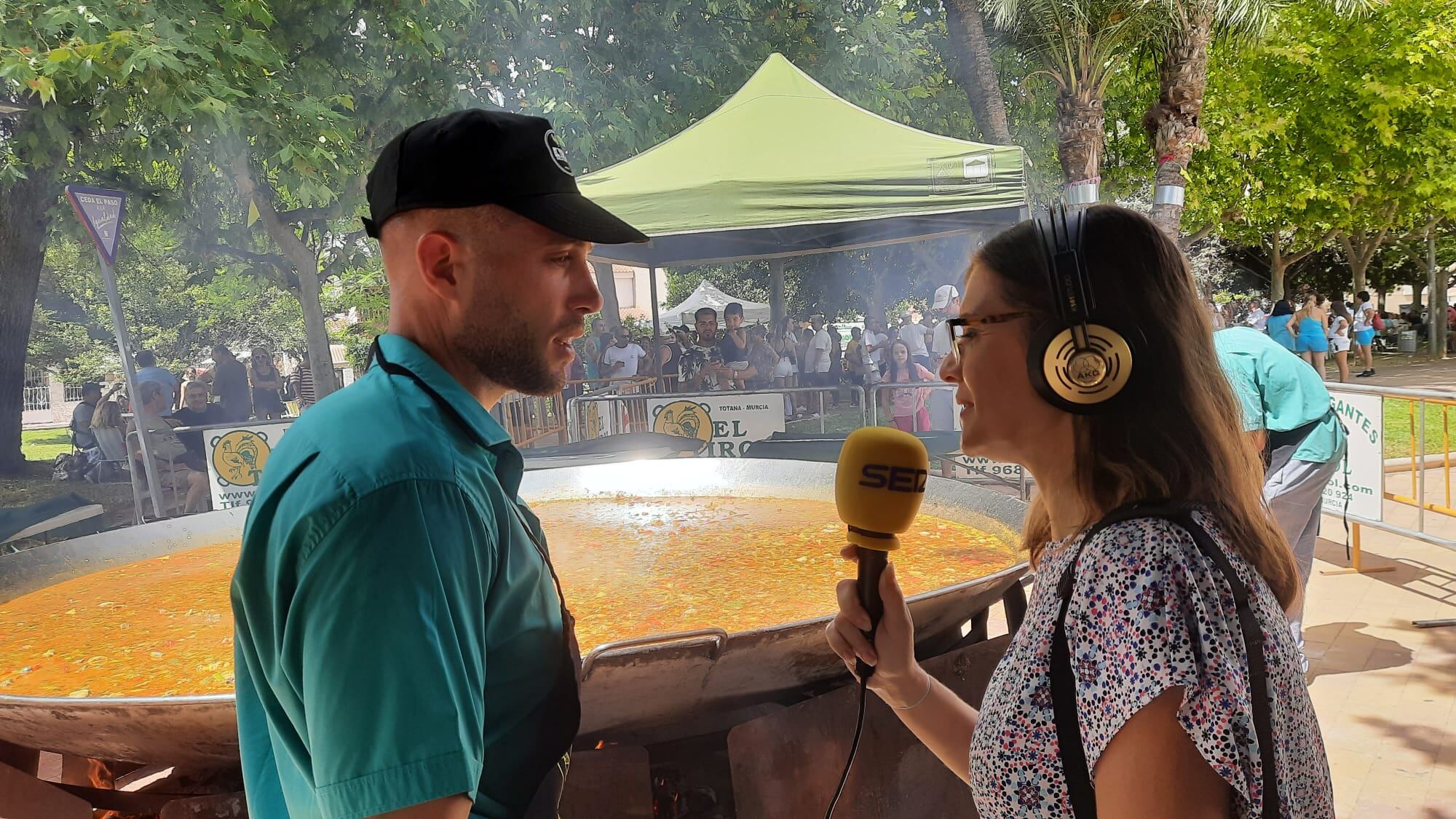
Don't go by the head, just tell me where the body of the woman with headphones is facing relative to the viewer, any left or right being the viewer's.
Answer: facing to the left of the viewer

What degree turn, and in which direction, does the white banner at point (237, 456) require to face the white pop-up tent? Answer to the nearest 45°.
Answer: approximately 135° to its left

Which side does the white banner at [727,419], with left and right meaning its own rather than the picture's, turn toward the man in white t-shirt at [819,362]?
back

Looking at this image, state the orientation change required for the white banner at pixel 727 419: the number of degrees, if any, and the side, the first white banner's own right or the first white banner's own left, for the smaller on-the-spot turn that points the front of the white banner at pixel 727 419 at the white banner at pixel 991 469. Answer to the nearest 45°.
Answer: approximately 90° to the first white banner's own left

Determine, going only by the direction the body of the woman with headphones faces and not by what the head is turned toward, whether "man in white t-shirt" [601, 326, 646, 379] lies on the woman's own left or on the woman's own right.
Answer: on the woman's own right

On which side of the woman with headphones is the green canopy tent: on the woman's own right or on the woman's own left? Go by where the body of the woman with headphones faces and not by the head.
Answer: on the woman's own right

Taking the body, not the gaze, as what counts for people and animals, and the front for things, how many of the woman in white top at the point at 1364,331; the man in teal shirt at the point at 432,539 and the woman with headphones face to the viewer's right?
1

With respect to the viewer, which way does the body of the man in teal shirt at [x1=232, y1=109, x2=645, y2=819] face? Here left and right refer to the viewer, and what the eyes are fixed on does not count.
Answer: facing to the right of the viewer

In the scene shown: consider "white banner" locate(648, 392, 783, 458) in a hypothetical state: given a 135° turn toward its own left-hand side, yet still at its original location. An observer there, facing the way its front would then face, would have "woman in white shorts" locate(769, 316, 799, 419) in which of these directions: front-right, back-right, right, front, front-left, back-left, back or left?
front-left

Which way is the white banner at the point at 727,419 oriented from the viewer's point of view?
toward the camera

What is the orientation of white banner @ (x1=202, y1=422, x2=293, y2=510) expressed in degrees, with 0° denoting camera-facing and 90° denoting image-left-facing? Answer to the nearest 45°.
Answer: approximately 0°

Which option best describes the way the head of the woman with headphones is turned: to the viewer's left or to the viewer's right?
to the viewer's left

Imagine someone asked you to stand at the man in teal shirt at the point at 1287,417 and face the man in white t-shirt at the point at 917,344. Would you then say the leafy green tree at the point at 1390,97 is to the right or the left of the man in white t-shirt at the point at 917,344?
right

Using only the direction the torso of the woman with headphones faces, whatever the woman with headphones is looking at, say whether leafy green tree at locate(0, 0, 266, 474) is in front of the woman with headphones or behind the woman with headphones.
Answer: in front

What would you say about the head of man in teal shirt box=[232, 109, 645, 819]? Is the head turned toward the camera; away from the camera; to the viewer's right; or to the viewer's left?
to the viewer's right
